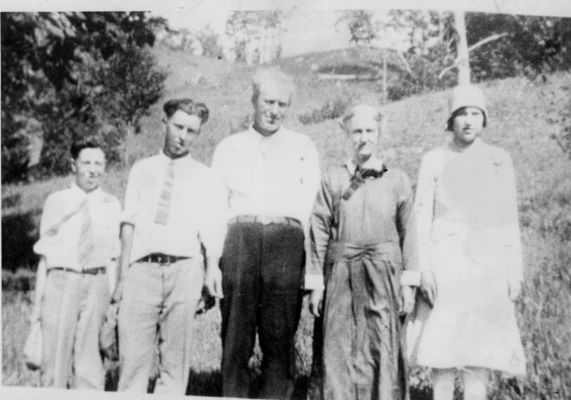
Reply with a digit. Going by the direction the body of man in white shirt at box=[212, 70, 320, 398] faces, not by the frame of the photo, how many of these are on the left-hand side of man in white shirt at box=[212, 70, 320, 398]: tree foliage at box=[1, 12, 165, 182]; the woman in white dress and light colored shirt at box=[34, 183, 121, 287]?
1

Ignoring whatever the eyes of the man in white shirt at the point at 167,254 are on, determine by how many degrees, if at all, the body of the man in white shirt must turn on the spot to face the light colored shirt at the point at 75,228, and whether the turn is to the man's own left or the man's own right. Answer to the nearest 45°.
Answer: approximately 135° to the man's own right

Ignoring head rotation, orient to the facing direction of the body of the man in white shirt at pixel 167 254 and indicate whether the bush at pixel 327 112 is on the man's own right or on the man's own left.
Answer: on the man's own left

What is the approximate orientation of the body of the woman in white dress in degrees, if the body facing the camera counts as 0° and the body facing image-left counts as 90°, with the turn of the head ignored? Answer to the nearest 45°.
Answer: approximately 0°

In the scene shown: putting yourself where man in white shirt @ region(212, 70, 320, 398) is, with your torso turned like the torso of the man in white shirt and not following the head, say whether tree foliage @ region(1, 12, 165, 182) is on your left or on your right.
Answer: on your right

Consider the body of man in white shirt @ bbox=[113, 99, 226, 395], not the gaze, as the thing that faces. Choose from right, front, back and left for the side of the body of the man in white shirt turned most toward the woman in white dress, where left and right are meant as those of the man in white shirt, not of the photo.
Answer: left

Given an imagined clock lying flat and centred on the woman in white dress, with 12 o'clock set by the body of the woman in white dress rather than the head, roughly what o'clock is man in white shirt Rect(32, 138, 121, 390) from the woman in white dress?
The man in white shirt is roughly at 3 o'clock from the woman in white dress.

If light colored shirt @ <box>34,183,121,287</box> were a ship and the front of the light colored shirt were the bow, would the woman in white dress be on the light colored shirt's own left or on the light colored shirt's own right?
on the light colored shirt's own left
